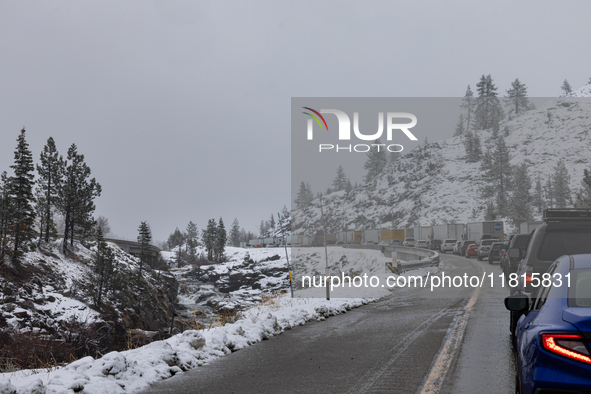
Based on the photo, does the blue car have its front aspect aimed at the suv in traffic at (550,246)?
yes

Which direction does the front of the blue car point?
away from the camera

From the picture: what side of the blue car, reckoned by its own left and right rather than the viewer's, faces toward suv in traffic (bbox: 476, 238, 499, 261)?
front
